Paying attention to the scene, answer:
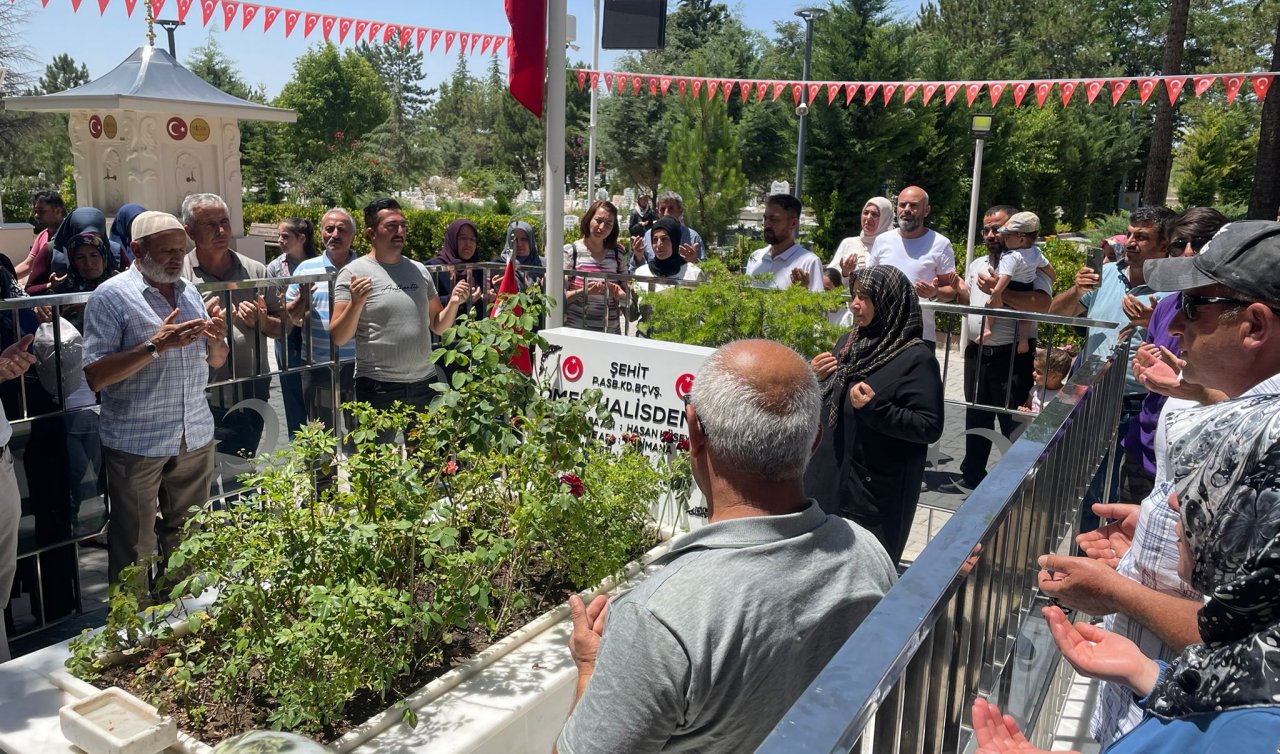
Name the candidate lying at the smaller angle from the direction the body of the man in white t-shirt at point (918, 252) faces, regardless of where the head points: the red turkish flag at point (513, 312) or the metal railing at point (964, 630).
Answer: the metal railing

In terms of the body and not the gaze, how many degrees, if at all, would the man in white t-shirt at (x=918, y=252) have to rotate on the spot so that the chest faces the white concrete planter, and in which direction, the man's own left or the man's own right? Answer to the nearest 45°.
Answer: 0° — they already face it

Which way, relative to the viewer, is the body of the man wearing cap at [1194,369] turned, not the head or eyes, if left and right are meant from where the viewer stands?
facing to the left of the viewer

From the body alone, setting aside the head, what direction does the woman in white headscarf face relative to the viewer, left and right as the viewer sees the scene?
facing the viewer and to the left of the viewer

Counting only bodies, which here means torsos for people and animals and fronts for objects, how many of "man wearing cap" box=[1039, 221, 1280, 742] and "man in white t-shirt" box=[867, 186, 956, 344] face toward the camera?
1

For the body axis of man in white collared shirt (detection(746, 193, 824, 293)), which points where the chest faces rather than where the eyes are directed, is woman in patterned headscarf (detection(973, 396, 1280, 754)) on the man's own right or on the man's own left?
on the man's own left

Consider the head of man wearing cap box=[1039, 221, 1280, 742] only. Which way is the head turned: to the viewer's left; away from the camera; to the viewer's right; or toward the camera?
to the viewer's left

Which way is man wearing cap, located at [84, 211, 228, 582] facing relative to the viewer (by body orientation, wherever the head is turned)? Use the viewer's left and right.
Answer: facing the viewer and to the right of the viewer

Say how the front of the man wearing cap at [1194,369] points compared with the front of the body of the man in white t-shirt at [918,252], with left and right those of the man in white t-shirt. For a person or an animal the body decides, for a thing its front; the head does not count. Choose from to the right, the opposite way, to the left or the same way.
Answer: to the right
